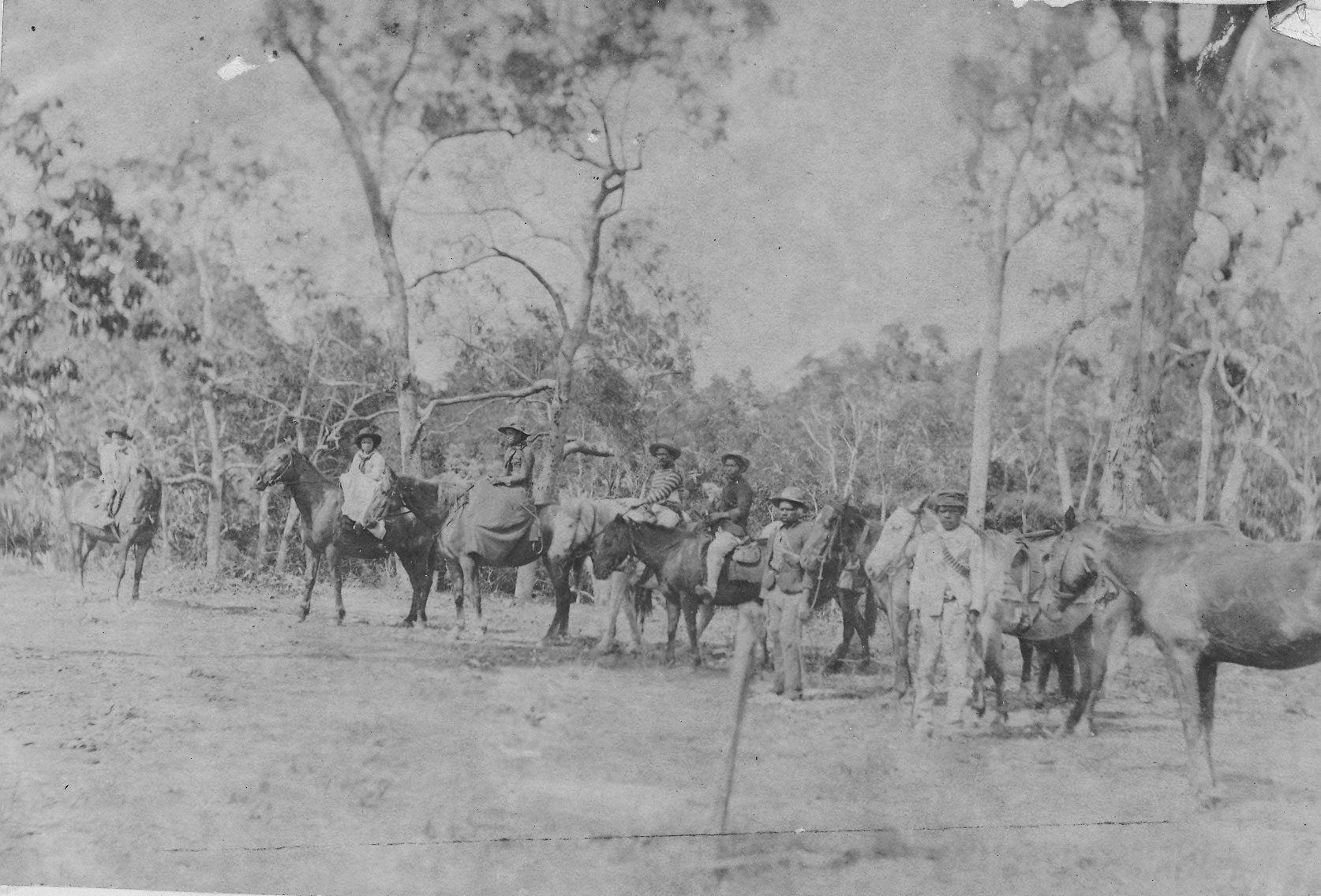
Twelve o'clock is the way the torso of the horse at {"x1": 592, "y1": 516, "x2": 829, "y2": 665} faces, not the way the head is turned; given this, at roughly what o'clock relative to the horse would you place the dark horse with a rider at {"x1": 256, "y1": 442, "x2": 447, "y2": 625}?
The dark horse with a rider is roughly at 12 o'clock from the horse.

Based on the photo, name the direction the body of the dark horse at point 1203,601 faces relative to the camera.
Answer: to the viewer's left

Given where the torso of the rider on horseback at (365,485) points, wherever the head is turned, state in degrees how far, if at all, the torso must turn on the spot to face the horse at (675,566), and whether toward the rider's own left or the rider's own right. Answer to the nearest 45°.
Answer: approximately 135° to the rider's own left

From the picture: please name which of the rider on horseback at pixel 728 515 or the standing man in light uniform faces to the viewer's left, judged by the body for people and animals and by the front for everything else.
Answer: the rider on horseback

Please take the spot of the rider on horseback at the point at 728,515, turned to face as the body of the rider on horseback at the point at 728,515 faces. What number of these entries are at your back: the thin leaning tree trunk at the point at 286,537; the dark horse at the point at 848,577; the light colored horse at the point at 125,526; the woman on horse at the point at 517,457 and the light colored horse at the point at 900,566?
2

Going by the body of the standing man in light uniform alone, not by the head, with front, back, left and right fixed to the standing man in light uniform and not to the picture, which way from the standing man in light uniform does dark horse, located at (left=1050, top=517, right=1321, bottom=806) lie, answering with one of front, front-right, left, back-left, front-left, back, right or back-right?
left

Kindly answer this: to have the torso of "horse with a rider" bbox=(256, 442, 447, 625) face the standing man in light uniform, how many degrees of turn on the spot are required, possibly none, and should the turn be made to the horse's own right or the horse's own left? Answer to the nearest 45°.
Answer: approximately 180°

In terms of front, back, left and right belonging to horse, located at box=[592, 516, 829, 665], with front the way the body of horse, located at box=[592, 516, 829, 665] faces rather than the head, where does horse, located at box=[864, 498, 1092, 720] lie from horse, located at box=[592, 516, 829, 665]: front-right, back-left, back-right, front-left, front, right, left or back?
back

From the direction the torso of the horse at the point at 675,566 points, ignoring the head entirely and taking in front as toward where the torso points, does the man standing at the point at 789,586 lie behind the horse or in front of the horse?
behind

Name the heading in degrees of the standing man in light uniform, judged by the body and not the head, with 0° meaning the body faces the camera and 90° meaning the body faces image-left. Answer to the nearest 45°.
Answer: approximately 0°

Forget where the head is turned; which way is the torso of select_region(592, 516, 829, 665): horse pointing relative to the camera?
to the viewer's left

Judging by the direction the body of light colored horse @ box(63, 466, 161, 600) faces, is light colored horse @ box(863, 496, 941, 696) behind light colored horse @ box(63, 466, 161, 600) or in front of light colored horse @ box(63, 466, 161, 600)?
in front
